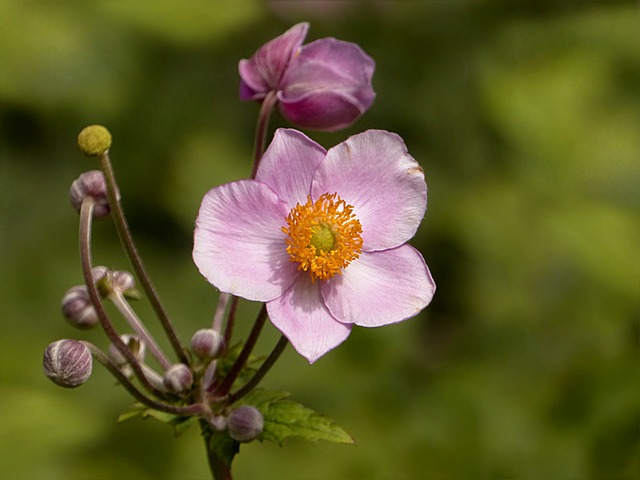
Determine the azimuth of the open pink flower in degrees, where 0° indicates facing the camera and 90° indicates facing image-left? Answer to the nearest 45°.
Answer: approximately 0°

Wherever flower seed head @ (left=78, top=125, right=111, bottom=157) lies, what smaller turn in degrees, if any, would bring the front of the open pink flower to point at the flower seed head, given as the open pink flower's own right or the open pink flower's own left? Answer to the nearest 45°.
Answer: approximately 90° to the open pink flower's own right
